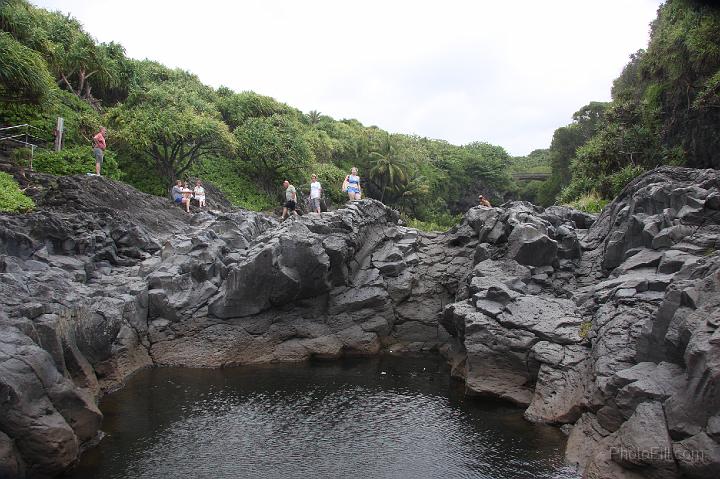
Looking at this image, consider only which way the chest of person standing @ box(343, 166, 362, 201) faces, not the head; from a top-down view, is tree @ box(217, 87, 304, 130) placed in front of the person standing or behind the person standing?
behind

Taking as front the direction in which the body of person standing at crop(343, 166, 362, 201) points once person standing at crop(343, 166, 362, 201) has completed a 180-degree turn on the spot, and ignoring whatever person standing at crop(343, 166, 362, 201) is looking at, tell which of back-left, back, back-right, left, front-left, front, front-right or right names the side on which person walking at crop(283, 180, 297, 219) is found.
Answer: left

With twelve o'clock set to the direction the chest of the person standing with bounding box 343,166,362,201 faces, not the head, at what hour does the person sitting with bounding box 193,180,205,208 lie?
the person sitting with bounding box 193,180,205,208 is roughly at 4 o'clock from the person standing with bounding box 343,166,362,201.

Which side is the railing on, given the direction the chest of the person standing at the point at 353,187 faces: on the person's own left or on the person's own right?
on the person's own right

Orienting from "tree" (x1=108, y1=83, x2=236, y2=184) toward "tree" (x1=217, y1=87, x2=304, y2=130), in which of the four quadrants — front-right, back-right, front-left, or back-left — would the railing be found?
back-left

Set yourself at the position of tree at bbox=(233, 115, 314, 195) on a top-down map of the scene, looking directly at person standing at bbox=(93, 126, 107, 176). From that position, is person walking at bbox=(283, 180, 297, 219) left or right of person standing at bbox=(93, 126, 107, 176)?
left

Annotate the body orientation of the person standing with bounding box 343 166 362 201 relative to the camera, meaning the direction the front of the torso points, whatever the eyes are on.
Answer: toward the camera

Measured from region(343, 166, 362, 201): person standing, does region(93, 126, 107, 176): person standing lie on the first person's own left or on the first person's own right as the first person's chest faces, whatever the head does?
on the first person's own right

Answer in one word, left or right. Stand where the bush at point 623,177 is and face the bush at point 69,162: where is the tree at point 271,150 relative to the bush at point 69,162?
right

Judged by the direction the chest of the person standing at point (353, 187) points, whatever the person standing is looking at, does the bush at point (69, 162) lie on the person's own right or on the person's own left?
on the person's own right

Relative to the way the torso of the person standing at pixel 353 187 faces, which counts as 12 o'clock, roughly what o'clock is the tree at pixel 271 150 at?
The tree is roughly at 5 o'clock from the person standing.

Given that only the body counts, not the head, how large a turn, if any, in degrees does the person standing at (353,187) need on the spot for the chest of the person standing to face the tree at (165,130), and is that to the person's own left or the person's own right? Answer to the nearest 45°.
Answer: approximately 135° to the person's own right
